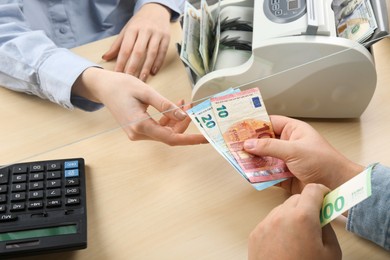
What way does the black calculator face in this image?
away from the camera

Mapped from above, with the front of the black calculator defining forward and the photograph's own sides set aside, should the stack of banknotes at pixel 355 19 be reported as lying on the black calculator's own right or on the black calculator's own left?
on the black calculator's own right

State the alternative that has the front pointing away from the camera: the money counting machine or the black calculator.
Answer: the black calculator
